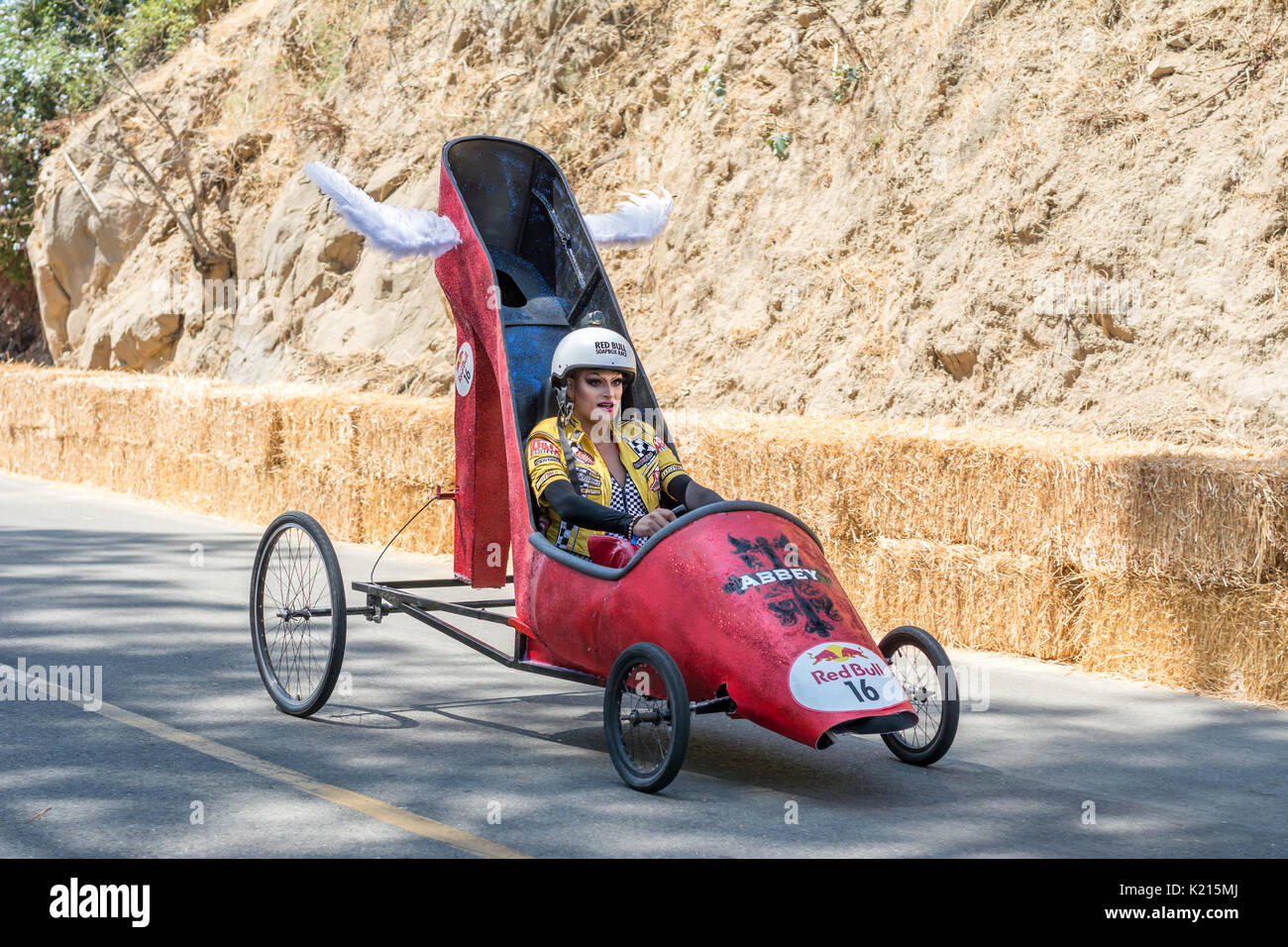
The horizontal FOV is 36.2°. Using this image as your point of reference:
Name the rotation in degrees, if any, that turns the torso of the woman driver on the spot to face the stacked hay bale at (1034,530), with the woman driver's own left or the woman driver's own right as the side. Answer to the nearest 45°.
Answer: approximately 90° to the woman driver's own left

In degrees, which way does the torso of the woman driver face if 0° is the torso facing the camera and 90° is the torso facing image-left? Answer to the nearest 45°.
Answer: approximately 315°

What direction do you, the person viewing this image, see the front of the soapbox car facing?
facing the viewer and to the right of the viewer

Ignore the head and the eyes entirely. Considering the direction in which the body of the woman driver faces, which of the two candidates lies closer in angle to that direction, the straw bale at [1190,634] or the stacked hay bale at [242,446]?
the straw bale

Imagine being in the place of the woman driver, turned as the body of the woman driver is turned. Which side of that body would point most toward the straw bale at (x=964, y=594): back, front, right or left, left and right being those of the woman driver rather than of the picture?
left

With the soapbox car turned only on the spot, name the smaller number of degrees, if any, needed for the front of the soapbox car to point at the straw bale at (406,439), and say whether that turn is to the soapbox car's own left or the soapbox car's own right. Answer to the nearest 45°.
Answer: approximately 135° to the soapbox car's own left

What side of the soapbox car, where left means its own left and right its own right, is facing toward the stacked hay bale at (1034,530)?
left

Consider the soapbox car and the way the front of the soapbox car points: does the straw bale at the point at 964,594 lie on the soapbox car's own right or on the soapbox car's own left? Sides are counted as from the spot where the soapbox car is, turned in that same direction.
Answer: on the soapbox car's own left

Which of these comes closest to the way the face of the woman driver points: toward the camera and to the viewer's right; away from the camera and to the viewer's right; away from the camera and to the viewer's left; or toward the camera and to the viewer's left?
toward the camera and to the viewer's right
